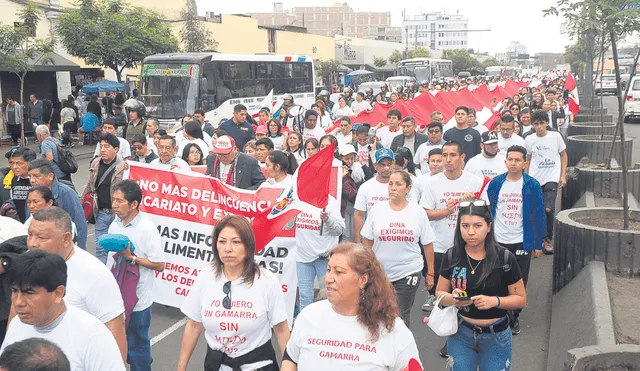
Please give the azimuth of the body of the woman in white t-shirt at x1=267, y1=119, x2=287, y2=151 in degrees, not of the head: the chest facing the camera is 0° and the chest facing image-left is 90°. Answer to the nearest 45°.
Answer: approximately 0°

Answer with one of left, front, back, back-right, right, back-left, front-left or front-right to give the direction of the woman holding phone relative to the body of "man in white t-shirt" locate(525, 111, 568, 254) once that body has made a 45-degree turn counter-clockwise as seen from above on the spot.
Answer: front-right

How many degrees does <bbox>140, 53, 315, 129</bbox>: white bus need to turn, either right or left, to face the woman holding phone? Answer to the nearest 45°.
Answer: approximately 45° to its left

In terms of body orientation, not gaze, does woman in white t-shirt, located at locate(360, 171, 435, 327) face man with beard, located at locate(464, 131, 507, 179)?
no

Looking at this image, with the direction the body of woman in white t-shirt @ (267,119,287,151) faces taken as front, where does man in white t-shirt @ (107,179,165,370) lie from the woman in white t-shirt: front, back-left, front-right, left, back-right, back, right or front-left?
front

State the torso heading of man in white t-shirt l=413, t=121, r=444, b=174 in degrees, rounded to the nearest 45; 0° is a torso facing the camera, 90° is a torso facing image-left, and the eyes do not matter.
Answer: approximately 0°

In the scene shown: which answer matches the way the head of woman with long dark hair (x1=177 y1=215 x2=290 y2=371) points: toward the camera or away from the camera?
toward the camera

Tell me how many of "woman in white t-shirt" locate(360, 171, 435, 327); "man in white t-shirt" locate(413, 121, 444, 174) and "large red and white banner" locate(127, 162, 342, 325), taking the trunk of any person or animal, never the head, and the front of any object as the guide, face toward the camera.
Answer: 3

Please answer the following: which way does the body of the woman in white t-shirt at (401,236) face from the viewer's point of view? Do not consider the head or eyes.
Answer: toward the camera

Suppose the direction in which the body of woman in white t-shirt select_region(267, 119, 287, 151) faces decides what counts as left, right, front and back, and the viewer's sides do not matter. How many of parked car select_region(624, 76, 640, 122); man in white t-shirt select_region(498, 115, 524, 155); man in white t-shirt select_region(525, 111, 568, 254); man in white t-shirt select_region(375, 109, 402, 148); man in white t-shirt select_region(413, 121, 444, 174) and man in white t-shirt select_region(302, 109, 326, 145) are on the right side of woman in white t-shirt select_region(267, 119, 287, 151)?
0

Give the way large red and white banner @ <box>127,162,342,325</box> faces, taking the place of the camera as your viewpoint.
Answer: facing the viewer

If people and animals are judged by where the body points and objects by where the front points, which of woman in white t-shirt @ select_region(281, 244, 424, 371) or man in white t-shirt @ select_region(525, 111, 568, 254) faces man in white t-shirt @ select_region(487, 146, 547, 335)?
man in white t-shirt @ select_region(525, 111, 568, 254)

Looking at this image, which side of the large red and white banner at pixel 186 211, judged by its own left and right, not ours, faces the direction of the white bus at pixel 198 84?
back

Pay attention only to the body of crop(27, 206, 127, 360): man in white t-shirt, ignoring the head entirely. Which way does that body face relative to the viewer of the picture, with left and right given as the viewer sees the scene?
facing the viewer and to the left of the viewer

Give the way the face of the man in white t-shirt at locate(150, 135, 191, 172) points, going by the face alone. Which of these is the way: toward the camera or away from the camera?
toward the camera

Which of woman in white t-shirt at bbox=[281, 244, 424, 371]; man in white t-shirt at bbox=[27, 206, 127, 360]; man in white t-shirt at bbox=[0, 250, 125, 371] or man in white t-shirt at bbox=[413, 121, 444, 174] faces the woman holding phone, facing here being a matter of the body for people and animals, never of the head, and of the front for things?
man in white t-shirt at bbox=[413, 121, 444, 174]

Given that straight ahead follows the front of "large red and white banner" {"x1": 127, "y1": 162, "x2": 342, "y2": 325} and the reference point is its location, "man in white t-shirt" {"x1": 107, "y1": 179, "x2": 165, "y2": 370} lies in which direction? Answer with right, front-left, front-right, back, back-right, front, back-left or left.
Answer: front

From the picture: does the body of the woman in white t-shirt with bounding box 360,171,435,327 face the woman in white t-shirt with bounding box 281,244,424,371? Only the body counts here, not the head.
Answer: yes
